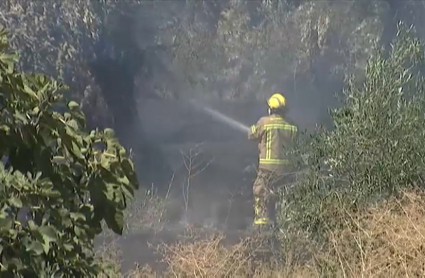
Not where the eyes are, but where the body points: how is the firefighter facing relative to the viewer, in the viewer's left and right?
facing away from the viewer and to the left of the viewer

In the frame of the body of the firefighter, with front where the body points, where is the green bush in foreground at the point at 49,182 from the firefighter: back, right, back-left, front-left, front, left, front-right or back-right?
back-left

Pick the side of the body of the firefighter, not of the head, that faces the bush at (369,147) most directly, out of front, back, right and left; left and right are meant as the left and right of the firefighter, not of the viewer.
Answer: back
